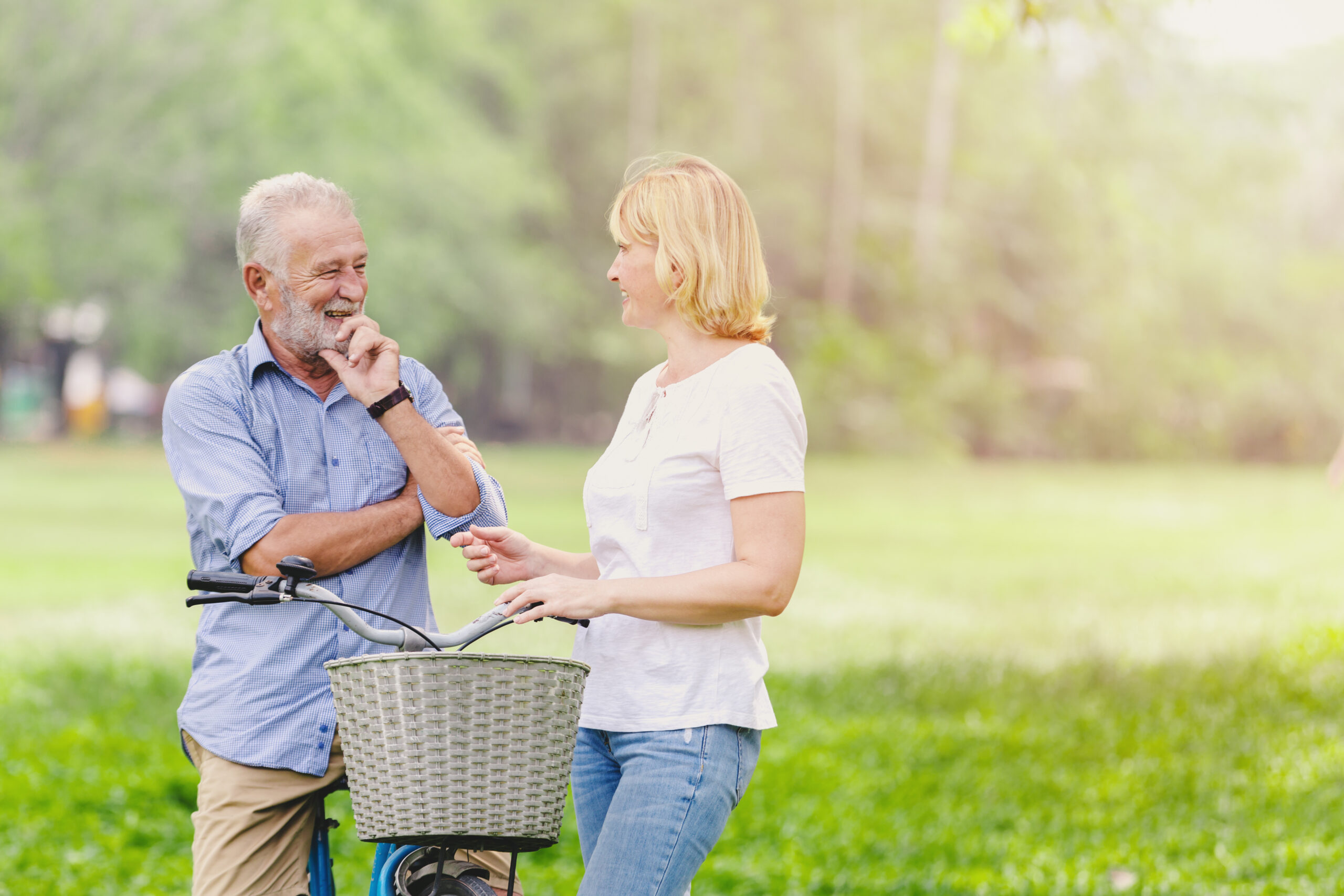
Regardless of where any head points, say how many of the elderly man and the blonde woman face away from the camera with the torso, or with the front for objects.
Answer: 0

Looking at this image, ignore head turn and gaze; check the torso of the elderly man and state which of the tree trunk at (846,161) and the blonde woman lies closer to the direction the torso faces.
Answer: the blonde woman

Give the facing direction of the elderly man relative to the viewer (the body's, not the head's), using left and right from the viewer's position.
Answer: facing the viewer and to the right of the viewer

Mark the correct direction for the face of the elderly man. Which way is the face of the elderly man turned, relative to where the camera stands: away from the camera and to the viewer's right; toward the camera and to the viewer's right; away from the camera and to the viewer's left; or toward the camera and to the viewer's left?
toward the camera and to the viewer's right

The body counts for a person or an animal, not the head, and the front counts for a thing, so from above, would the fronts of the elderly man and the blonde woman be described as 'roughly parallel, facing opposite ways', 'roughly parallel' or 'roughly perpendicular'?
roughly perpendicular

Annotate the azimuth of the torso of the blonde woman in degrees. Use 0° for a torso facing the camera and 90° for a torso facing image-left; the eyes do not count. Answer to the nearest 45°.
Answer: approximately 45°

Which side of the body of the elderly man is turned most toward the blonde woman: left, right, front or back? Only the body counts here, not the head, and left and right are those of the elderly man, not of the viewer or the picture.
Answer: left
